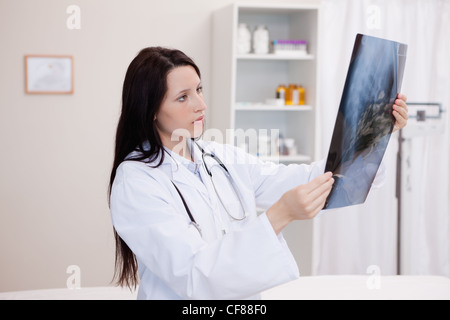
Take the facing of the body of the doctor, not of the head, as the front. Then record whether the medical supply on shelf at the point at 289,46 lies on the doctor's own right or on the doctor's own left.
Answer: on the doctor's own left

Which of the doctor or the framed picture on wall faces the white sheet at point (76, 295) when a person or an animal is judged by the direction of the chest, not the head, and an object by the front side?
the framed picture on wall

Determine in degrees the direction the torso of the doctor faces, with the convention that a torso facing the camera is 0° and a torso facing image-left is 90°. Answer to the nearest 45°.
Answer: approximately 315°

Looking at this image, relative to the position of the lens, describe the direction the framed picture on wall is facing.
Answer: facing the viewer

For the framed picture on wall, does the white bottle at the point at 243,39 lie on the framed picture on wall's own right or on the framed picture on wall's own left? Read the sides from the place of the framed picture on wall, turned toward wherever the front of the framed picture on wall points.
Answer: on the framed picture on wall's own left

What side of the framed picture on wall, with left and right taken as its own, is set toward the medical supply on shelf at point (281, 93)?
left

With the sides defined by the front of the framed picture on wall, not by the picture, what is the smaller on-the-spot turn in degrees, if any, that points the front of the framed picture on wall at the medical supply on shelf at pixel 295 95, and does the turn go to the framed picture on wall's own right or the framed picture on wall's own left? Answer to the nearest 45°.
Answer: approximately 90° to the framed picture on wall's own left

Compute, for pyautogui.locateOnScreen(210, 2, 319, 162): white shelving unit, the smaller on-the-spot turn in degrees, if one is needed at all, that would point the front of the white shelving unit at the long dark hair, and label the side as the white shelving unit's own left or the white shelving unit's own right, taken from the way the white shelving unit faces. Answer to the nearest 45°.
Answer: approximately 45° to the white shelving unit's own right

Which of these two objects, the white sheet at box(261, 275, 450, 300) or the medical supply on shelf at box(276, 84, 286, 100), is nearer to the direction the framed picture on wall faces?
the white sheet

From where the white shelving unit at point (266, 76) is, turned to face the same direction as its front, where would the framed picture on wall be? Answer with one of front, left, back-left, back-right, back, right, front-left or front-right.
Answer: back-right

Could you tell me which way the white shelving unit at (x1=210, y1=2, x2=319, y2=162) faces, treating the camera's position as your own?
facing the viewer and to the right of the viewer

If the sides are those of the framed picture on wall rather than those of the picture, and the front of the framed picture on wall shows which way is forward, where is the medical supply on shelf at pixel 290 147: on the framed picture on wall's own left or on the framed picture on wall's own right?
on the framed picture on wall's own left

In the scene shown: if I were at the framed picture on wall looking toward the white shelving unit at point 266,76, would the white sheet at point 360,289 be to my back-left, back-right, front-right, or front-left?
front-right
